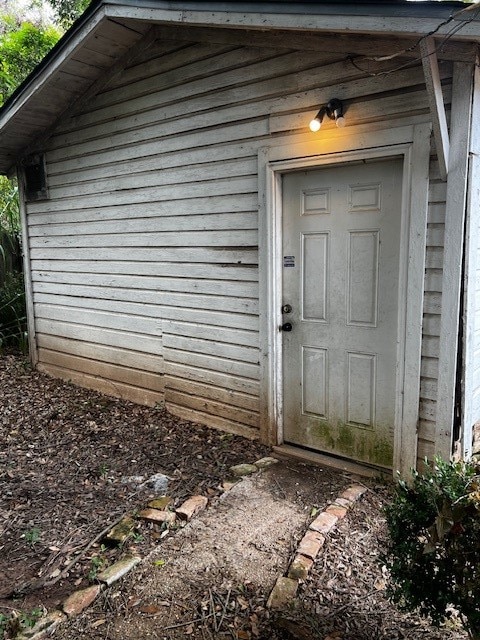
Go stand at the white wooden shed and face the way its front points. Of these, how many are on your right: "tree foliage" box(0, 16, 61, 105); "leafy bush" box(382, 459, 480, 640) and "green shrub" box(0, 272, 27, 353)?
2

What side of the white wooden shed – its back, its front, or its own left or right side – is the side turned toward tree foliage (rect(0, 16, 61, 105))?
right

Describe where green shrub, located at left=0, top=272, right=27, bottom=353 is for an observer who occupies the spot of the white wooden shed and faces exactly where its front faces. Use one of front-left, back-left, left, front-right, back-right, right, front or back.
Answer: right

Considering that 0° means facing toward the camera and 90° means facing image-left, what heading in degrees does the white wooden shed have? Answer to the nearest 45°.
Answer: approximately 45°

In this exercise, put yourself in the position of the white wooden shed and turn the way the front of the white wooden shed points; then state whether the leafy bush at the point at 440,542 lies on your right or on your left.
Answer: on your left
